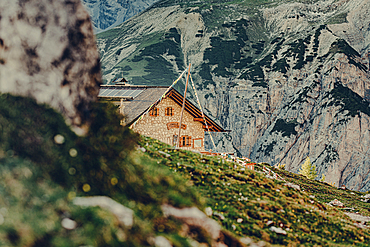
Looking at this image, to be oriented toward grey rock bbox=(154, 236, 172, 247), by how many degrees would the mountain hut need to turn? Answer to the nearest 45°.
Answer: approximately 45° to its right

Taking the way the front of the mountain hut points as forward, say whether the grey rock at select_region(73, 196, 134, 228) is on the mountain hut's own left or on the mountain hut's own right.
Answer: on the mountain hut's own right

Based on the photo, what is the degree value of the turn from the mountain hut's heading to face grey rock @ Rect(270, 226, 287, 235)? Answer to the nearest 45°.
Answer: approximately 45° to its right

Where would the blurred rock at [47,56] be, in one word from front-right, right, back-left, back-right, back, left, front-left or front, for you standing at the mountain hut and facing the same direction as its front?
front-right

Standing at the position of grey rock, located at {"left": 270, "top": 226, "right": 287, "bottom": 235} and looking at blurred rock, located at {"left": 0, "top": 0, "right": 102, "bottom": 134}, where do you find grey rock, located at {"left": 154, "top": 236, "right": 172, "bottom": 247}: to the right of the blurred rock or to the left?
left

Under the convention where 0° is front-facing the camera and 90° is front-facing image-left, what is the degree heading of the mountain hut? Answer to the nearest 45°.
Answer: approximately 315°
